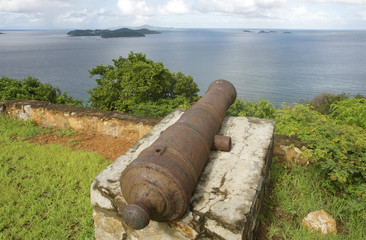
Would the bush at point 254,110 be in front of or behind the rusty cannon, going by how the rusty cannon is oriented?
in front

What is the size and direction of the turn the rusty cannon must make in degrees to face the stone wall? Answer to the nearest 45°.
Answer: approximately 90° to its left

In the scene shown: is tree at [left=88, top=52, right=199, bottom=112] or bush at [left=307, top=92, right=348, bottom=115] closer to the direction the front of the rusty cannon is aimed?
the bush

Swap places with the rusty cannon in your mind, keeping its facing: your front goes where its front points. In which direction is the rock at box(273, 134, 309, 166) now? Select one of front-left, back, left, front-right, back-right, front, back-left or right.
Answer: front

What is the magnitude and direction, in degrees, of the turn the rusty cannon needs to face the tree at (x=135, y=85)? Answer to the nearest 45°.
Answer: approximately 45° to its left

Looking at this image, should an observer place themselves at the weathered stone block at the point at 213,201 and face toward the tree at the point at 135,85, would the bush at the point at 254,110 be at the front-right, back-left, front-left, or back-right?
front-right

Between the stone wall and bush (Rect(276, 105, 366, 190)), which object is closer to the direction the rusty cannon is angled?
the bush

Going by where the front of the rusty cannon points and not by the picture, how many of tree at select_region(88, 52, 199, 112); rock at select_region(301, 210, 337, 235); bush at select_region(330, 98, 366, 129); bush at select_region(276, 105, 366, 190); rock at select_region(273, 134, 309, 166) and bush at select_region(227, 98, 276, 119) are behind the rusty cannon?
0

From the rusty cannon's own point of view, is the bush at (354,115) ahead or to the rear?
ahead

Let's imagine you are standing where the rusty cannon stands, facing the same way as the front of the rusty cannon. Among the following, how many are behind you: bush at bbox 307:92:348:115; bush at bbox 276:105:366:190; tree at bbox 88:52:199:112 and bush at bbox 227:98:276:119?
0

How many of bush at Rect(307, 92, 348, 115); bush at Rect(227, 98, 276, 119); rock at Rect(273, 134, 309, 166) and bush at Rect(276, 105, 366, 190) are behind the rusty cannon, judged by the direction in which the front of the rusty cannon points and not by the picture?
0

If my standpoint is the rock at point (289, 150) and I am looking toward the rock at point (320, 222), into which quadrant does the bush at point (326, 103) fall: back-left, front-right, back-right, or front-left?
back-left

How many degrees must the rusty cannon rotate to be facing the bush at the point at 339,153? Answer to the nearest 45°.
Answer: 0° — it already faces it

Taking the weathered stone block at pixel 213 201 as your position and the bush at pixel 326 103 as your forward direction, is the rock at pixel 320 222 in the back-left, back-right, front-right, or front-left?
front-right

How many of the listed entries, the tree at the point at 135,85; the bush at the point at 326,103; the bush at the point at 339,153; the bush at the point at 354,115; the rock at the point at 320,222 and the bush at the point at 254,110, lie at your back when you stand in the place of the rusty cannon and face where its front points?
0

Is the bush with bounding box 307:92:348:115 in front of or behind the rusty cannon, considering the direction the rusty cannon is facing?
in front

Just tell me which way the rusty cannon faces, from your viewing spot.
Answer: facing away from the viewer and to the right of the viewer
